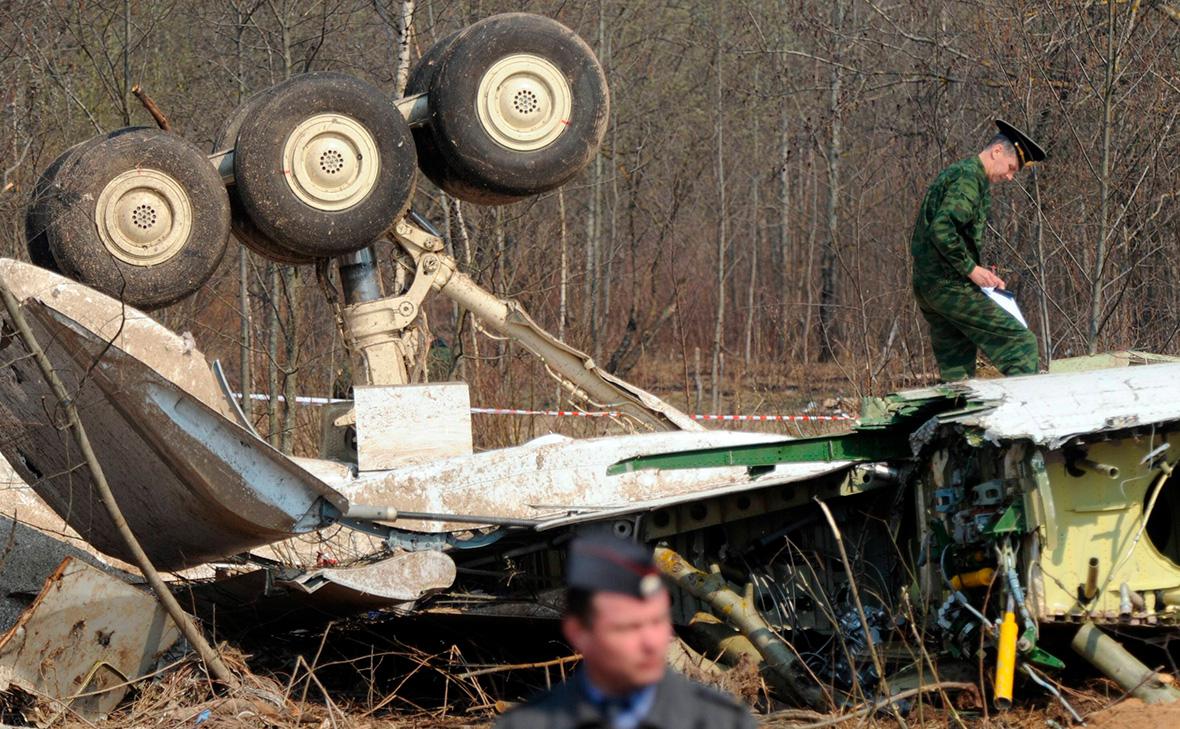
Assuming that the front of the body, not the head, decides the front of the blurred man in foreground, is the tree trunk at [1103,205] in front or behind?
behind

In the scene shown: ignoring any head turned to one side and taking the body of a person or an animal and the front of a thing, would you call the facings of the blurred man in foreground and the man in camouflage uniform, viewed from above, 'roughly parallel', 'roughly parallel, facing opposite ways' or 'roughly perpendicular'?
roughly perpendicular

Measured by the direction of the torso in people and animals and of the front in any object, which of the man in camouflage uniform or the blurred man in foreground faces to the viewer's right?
the man in camouflage uniform

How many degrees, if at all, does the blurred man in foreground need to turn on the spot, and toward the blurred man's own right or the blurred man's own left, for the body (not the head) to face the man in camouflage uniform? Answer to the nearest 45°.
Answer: approximately 180°

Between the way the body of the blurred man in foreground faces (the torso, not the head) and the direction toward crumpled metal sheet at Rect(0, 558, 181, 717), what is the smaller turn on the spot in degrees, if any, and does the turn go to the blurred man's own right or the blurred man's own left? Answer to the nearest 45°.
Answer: approximately 135° to the blurred man's own right

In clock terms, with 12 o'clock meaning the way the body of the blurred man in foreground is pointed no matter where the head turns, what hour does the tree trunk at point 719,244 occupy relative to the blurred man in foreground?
The tree trunk is roughly at 6 o'clock from the blurred man in foreground.

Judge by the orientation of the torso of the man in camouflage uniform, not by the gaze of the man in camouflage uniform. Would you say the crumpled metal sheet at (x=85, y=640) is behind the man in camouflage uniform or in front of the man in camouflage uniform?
behind

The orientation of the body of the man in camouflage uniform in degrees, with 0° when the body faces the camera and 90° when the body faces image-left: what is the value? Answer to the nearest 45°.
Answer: approximately 270°

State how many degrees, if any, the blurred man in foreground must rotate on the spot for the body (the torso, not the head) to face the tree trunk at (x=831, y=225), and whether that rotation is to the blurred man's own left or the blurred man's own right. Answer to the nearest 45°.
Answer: approximately 180°

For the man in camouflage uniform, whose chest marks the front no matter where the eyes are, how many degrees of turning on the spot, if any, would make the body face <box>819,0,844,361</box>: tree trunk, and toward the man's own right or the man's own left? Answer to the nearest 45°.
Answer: approximately 90° to the man's own left

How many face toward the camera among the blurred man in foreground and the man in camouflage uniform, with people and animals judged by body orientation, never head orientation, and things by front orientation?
1

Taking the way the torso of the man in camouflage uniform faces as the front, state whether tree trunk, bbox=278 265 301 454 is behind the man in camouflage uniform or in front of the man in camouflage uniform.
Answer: behind
